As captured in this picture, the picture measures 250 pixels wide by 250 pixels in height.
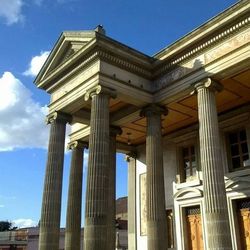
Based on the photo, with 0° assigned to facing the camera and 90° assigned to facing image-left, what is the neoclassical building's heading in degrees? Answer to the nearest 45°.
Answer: approximately 45°
